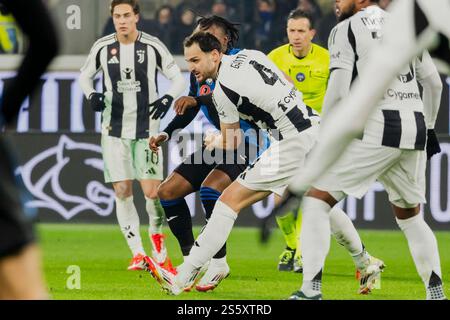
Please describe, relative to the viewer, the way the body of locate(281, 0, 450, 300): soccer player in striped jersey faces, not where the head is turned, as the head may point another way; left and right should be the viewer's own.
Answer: facing away from the viewer and to the left of the viewer

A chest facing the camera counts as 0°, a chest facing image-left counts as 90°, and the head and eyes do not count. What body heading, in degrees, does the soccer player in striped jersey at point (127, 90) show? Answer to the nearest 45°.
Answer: approximately 0°

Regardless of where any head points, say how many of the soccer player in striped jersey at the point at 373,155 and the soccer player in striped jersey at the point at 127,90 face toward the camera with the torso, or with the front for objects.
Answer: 1

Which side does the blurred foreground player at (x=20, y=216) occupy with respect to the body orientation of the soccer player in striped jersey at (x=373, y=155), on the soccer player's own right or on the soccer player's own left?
on the soccer player's own left
